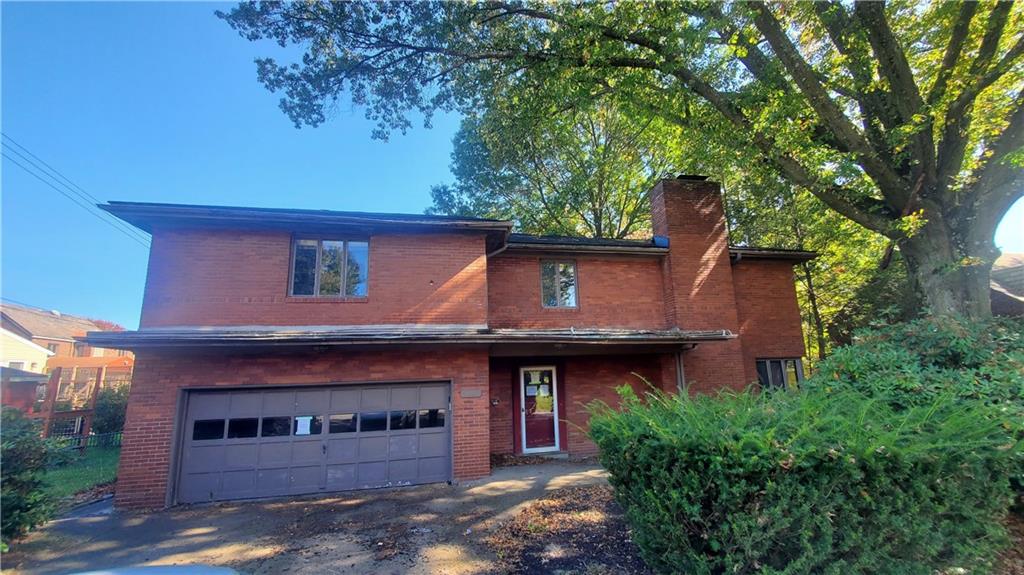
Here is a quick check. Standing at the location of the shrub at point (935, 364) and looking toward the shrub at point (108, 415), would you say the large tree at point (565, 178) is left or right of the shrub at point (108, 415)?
right

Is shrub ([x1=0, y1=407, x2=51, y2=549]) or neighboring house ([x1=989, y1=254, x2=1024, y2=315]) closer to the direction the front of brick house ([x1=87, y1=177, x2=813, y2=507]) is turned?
the shrub

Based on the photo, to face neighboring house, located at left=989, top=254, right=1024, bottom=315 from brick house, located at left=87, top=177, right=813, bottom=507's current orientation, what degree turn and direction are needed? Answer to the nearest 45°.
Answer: approximately 90° to its left

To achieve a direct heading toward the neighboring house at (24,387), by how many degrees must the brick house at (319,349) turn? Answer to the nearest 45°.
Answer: approximately 135° to its right

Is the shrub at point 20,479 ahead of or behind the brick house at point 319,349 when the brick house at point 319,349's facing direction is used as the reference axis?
ahead

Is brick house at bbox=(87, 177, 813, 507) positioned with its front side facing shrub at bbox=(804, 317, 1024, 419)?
no

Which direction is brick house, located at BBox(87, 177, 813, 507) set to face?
toward the camera

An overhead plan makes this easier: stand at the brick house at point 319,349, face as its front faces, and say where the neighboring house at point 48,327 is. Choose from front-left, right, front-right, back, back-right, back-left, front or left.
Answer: back-right

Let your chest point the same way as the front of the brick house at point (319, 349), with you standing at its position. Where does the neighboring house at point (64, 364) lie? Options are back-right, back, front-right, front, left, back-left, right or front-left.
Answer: back-right

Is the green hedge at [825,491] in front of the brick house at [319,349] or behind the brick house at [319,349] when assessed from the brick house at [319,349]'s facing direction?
in front

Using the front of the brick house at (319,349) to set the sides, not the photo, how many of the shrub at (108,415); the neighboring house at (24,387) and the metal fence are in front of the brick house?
0
